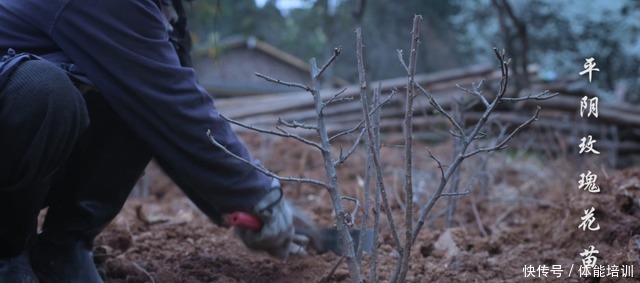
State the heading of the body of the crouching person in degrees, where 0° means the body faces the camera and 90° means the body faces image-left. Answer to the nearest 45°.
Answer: approximately 270°

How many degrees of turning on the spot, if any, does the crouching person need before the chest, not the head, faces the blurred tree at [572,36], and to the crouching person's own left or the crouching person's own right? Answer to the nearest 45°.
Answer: approximately 45° to the crouching person's own left
